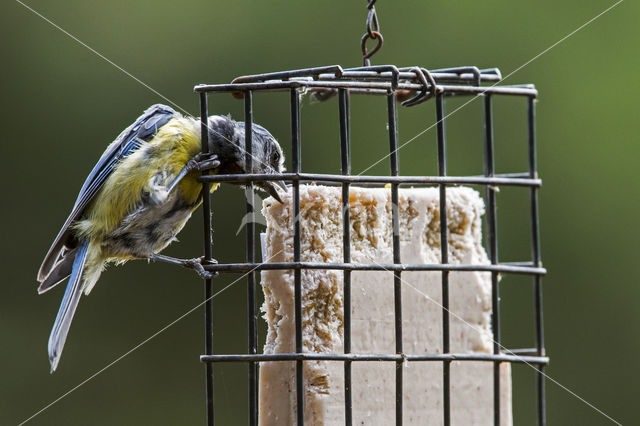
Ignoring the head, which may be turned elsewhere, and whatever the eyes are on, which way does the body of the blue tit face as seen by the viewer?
to the viewer's right
